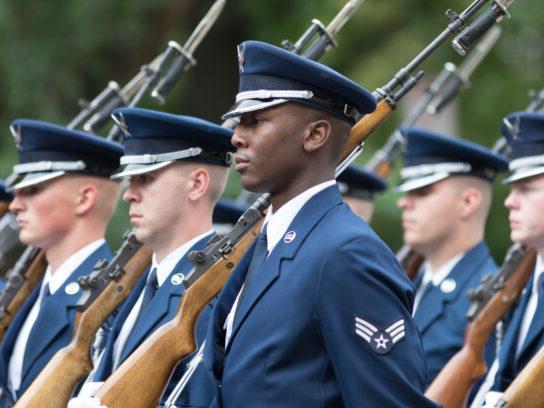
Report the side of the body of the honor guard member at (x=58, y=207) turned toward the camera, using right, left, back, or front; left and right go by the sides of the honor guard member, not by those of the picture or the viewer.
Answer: left

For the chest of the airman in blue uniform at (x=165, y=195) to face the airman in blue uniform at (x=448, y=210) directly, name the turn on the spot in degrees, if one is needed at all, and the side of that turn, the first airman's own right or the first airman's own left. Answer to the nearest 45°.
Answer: approximately 135° to the first airman's own right

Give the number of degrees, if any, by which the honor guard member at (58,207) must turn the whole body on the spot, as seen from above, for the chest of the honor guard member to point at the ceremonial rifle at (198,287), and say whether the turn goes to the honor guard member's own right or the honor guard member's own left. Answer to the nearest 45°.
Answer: approximately 90° to the honor guard member's own left

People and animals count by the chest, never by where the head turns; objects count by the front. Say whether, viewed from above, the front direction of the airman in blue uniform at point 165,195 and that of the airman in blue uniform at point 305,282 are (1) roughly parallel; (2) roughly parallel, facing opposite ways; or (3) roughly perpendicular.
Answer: roughly parallel

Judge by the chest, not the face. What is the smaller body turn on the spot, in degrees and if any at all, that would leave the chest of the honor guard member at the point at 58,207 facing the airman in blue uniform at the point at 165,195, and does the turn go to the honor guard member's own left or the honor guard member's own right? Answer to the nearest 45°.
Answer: approximately 135° to the honor guard member's own left

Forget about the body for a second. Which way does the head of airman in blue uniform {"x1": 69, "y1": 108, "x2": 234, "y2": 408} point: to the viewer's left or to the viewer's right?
to the viewer's left

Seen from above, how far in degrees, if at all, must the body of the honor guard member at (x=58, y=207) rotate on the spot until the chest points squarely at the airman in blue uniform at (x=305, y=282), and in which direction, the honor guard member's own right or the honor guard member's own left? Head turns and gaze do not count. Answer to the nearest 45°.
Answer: approximately 90° to the honor guard member's own left

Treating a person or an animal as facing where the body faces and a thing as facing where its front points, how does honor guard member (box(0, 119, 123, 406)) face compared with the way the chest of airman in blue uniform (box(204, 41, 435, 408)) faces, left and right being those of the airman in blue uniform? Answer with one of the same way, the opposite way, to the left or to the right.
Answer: the same way

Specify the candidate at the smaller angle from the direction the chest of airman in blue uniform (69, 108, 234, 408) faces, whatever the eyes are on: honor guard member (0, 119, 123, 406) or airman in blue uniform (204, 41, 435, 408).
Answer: the honor guard member

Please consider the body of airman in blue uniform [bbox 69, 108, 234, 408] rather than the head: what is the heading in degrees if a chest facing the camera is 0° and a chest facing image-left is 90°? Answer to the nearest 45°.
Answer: approximately 90°

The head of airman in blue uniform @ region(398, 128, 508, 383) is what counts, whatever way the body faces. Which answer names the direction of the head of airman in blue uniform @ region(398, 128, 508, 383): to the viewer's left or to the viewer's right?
to the viewer's left

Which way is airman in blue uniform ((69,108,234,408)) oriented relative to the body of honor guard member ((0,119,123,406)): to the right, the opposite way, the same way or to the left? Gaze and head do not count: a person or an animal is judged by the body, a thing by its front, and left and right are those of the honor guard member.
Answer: the same way

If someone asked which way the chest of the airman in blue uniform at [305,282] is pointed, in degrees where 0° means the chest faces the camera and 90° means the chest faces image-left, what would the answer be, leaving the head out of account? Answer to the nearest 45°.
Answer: approximately 90°

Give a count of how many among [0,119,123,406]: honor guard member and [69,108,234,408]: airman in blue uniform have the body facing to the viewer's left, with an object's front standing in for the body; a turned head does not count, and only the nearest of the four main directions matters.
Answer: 2

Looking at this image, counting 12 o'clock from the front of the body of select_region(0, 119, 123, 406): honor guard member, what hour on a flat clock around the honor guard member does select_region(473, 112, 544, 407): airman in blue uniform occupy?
The airman in blue uniform is roughly at 7 o'clock from the honor guard member.

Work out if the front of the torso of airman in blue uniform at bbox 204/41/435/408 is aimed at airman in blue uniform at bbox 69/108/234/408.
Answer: no

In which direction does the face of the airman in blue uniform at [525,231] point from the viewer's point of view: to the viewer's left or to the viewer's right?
to the viewer's left
